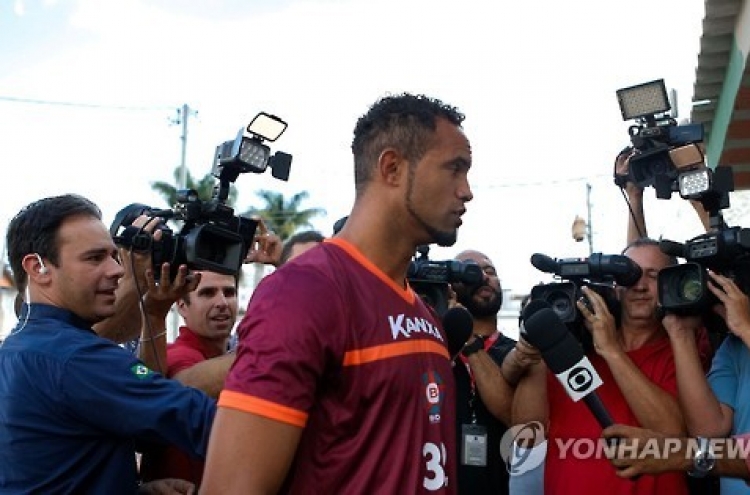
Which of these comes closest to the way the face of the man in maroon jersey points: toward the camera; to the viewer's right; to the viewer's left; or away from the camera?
to the viewer's right

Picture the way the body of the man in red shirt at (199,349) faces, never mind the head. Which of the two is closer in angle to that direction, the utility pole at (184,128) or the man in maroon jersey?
the man in maroon jersey

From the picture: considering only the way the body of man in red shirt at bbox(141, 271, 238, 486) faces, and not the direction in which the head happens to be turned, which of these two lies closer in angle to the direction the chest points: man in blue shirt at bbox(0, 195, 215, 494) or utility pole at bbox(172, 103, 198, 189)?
the man in blue shirt

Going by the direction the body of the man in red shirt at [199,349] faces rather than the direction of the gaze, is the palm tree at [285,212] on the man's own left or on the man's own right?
on the man's own left

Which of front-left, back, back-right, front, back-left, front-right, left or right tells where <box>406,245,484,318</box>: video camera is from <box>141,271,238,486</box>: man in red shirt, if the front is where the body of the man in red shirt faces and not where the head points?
front-left

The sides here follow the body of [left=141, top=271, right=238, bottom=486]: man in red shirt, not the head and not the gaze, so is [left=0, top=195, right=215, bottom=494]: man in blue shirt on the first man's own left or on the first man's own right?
on the first man's own right

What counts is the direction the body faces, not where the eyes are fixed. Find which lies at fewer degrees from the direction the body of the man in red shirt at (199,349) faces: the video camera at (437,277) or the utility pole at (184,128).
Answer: the video camera

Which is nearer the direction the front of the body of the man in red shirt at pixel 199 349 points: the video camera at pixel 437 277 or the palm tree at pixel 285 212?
the video camera

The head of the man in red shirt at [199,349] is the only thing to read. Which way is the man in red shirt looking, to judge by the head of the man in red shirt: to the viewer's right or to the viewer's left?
to the viewer's right

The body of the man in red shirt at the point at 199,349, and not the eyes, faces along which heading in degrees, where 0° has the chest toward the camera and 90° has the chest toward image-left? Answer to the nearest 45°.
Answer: approximately 315°

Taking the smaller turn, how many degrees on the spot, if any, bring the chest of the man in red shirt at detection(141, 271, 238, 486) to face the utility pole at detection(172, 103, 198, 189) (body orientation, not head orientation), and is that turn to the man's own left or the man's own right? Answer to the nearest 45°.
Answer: approximately 135° to the man's own left
